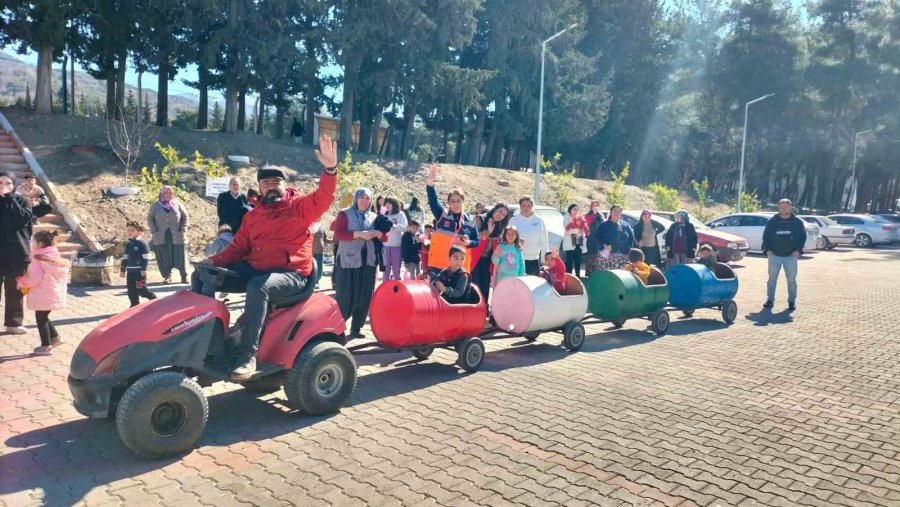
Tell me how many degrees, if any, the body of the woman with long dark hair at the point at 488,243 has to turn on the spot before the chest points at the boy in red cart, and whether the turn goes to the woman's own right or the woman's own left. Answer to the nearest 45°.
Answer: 0° — they already face them

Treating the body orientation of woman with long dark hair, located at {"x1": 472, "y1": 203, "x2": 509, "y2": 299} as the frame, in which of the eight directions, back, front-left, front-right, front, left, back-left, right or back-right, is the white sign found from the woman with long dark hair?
back-right

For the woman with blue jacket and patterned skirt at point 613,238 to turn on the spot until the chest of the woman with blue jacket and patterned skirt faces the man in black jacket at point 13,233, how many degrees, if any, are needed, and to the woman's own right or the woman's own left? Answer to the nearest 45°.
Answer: approximately 45° to the woman's own right

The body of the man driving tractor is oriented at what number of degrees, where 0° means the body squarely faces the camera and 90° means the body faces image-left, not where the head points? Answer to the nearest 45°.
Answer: approximately 45°

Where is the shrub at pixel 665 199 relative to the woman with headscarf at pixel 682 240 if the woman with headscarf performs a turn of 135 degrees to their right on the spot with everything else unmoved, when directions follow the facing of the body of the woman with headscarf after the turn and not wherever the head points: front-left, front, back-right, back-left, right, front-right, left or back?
front-right

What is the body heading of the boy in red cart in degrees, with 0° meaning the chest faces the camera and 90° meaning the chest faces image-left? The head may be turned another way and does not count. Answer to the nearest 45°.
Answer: approximately 45°
